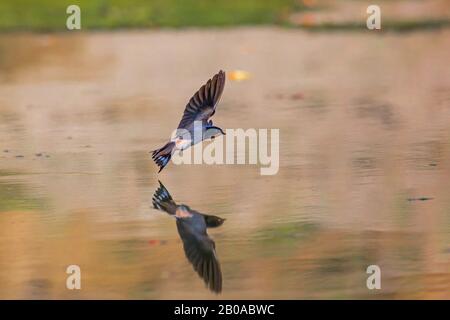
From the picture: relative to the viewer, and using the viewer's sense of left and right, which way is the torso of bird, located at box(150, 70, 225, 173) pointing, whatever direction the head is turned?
facing to the right of the viewer
